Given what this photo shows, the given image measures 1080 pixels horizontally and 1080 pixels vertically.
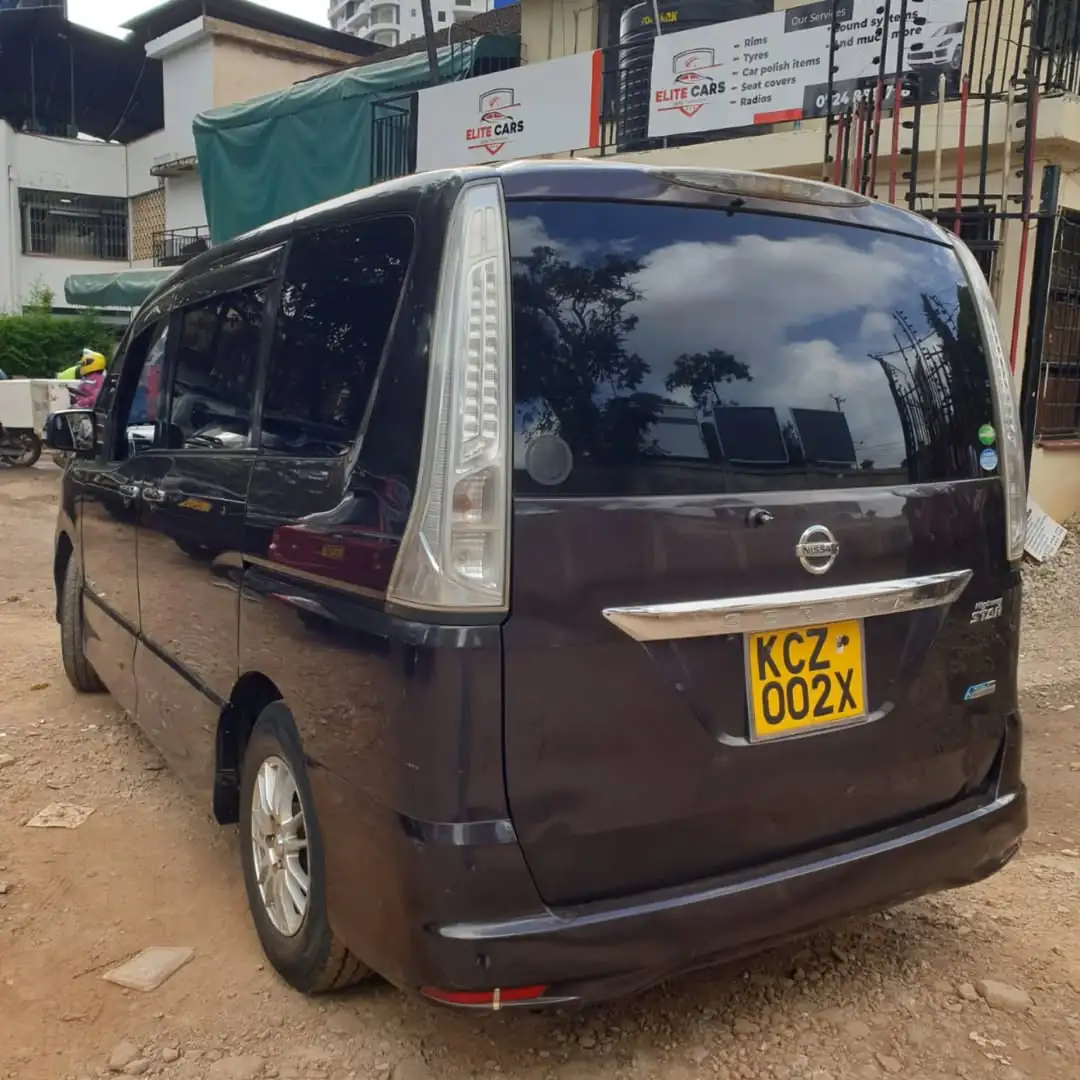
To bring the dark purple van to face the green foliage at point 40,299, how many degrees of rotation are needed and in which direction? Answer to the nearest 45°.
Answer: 0° — it already faces it

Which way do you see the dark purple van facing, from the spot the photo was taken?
facing away from the viewer and to the left of the viewer

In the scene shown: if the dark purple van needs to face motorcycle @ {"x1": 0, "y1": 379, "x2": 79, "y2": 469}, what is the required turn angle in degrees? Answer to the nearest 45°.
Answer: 0° — it already faces it

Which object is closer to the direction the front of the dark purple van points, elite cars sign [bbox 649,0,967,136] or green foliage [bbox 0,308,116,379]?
the green foliage

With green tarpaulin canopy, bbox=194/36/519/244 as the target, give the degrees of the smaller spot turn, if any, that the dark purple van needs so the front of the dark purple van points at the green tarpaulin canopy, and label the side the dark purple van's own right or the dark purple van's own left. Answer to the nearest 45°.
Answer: approximately 45° to the dark purple van's own right

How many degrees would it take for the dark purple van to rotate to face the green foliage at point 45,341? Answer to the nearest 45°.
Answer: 0° — it already faces it

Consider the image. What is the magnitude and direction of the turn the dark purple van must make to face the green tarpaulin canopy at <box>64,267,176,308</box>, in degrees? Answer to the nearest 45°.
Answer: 0° — it already faces it
